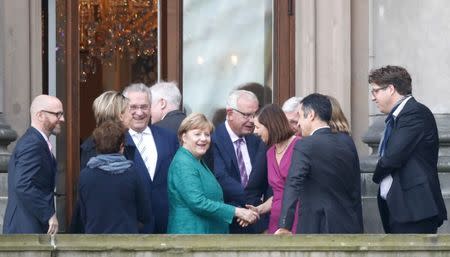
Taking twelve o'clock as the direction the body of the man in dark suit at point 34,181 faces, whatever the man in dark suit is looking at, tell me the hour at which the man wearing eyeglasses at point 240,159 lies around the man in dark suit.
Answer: The man wearing eyeglasses is roughly at 11 o'clock from the man in dark suit.

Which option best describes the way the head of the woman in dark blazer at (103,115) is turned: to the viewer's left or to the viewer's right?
to the viewer's right

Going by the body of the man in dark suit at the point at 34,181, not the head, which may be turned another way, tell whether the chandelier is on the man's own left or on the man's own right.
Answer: on the man's own left

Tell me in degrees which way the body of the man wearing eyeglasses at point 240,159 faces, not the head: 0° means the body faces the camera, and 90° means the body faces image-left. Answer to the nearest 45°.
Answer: approximately 315°

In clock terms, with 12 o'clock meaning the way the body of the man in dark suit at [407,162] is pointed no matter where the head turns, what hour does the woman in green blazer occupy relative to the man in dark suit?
The woman in green blazer is roughly at 12 o'clock from the man in dark suit.

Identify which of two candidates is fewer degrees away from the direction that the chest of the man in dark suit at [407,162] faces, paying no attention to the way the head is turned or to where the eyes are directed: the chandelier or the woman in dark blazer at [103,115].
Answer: the woman in dark blazer

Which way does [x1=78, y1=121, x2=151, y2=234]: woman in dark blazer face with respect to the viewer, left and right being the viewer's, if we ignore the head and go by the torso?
facing away from the viewer

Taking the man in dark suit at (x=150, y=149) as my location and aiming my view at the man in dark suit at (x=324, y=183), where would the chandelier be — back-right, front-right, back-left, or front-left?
back-left

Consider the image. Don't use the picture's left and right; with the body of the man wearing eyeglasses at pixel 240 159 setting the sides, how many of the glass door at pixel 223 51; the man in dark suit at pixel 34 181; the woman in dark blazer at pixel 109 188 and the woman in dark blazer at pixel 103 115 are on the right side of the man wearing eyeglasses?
3
